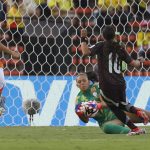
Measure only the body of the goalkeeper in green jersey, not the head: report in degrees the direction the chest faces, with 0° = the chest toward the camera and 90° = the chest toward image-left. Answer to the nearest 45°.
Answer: approximately 0°

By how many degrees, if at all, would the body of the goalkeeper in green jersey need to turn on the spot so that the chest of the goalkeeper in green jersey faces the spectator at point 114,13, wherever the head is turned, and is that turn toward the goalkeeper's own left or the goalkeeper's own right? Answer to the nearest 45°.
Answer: approximately 180°

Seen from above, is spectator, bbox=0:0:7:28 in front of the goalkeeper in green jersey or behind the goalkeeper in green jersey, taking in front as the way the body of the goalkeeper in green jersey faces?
behind

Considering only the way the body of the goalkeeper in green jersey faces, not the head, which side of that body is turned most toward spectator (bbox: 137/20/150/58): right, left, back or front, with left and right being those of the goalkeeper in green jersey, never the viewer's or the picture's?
back

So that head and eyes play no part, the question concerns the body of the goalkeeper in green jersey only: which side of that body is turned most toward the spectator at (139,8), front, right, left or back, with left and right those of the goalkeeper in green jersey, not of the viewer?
back

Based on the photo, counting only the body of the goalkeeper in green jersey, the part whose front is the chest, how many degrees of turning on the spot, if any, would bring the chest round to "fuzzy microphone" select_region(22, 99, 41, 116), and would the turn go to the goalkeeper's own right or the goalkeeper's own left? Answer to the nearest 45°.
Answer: approximately 135° to the goalkeeper's own right
